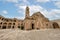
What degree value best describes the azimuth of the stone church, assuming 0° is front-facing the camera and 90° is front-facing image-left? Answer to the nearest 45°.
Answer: approximately 0°
